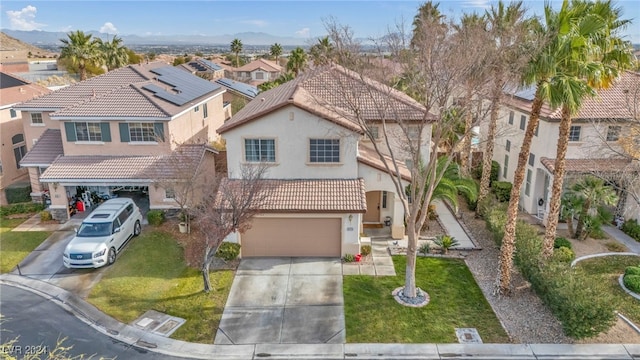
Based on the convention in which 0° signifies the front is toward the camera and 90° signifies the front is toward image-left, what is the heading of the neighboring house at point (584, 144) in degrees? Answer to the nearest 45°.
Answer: approximately 315°

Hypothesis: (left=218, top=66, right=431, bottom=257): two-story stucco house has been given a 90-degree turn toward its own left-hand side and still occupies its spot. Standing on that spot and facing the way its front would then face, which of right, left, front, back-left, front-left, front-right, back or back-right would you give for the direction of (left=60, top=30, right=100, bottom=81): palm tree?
back-left

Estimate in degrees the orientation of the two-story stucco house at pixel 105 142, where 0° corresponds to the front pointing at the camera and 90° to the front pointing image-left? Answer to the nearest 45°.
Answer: approximately 45°

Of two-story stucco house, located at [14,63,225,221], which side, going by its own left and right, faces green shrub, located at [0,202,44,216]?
right

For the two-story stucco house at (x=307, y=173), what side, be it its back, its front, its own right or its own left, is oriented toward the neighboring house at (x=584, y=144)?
left

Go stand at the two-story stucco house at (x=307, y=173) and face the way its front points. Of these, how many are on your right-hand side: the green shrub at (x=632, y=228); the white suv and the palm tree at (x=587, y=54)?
1

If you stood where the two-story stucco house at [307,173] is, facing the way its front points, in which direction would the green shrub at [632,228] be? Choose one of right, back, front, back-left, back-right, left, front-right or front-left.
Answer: left

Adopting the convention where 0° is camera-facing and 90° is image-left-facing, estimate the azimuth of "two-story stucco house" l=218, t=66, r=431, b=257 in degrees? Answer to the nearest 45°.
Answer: approximately 0°

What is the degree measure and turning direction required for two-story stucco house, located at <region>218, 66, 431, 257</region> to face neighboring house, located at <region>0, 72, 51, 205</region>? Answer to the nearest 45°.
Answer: approximately 135° to its right

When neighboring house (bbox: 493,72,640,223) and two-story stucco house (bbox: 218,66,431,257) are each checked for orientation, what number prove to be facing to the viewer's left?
0

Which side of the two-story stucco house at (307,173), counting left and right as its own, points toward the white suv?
right
